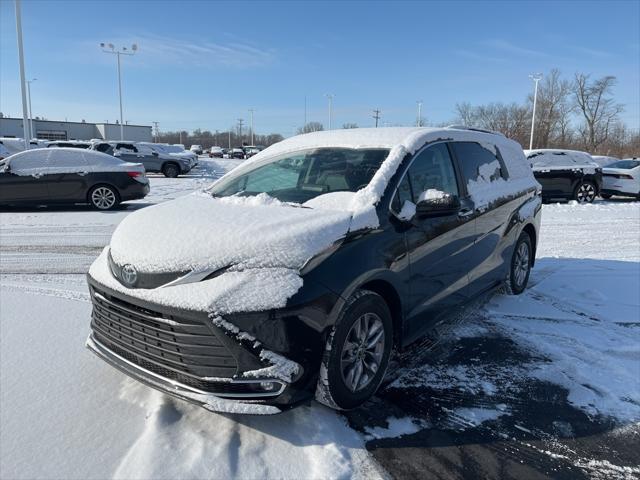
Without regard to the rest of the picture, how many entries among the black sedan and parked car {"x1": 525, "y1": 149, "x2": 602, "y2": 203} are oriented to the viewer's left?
2

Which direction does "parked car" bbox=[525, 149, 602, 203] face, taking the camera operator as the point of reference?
facing to the left of the viewer

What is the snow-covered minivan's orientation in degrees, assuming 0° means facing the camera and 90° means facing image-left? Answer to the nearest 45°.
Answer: approximately 45°

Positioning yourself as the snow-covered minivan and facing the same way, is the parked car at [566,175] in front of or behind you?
behind

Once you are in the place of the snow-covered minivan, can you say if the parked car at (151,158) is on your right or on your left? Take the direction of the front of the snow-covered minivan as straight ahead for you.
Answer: on your right

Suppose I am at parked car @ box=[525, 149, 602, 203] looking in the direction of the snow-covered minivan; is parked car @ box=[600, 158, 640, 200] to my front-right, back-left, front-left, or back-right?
back-left

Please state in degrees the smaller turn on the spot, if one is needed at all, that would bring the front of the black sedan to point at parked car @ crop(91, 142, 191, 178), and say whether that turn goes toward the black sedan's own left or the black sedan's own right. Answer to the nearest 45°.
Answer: approximately 90° to the black sedan's own right

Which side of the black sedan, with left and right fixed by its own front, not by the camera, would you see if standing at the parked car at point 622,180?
back

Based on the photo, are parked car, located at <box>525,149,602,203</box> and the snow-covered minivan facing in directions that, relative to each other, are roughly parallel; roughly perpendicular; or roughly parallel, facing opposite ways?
roughly perpendicular

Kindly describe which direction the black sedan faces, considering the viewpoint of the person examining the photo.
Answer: facing to the left of the viewer

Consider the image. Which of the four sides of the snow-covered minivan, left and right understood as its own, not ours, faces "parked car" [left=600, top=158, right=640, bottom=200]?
back

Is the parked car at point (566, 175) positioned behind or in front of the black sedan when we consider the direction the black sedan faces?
behind
